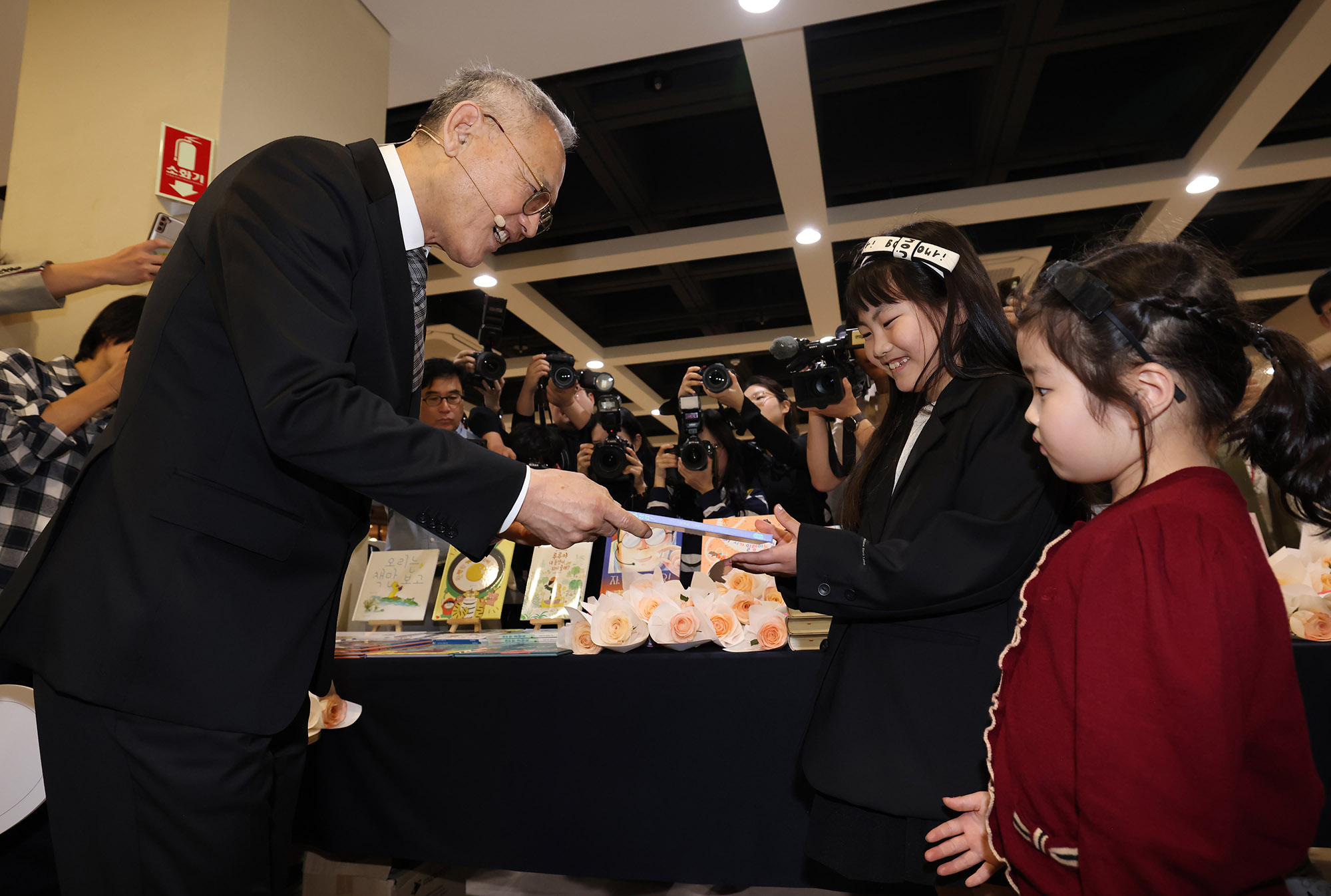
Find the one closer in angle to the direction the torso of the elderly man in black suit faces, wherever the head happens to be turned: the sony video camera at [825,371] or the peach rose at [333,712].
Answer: the sony video camera

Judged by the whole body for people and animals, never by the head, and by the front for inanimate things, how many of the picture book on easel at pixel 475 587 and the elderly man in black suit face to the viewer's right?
1

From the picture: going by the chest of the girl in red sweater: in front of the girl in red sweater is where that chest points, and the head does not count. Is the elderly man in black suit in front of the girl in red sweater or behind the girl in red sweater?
in front

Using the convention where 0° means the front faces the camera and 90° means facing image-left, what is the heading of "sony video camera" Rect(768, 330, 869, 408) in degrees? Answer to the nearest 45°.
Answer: approximately 45°

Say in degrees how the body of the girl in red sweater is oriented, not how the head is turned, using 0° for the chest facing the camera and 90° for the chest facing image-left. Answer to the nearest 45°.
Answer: approximately 90°

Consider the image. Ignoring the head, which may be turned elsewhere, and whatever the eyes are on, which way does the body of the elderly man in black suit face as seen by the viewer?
to the viewer's right

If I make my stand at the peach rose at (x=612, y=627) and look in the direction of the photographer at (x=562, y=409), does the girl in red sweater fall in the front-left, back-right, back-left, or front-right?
back-right

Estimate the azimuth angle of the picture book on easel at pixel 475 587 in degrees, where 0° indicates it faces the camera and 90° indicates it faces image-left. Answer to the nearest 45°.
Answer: approximately 0°

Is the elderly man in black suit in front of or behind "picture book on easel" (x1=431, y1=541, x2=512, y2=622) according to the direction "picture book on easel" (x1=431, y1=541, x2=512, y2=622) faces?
in front

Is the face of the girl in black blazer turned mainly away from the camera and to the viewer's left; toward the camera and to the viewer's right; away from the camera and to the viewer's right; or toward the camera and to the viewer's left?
toward the camera and to the viewer's left

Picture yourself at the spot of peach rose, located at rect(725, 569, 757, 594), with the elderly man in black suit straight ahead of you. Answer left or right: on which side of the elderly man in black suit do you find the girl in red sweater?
left

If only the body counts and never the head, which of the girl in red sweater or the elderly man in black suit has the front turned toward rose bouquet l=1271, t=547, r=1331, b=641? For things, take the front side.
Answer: the elderly man in black suit

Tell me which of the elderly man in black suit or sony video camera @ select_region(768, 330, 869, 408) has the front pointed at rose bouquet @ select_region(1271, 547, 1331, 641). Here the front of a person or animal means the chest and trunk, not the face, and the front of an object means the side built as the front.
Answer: the elderly man in black suit

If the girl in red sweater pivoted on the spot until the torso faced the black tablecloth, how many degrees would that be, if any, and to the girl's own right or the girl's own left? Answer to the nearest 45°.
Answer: approximately 45° to the girl's own right

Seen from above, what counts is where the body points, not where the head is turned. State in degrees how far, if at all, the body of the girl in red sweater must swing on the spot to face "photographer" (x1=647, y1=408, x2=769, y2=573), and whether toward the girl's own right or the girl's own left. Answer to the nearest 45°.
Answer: approximately 45° to the girl's own right

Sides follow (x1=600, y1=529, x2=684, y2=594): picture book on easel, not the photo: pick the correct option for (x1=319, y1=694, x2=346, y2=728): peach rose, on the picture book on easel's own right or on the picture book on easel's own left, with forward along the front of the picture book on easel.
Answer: on the picture book on easel's own right
